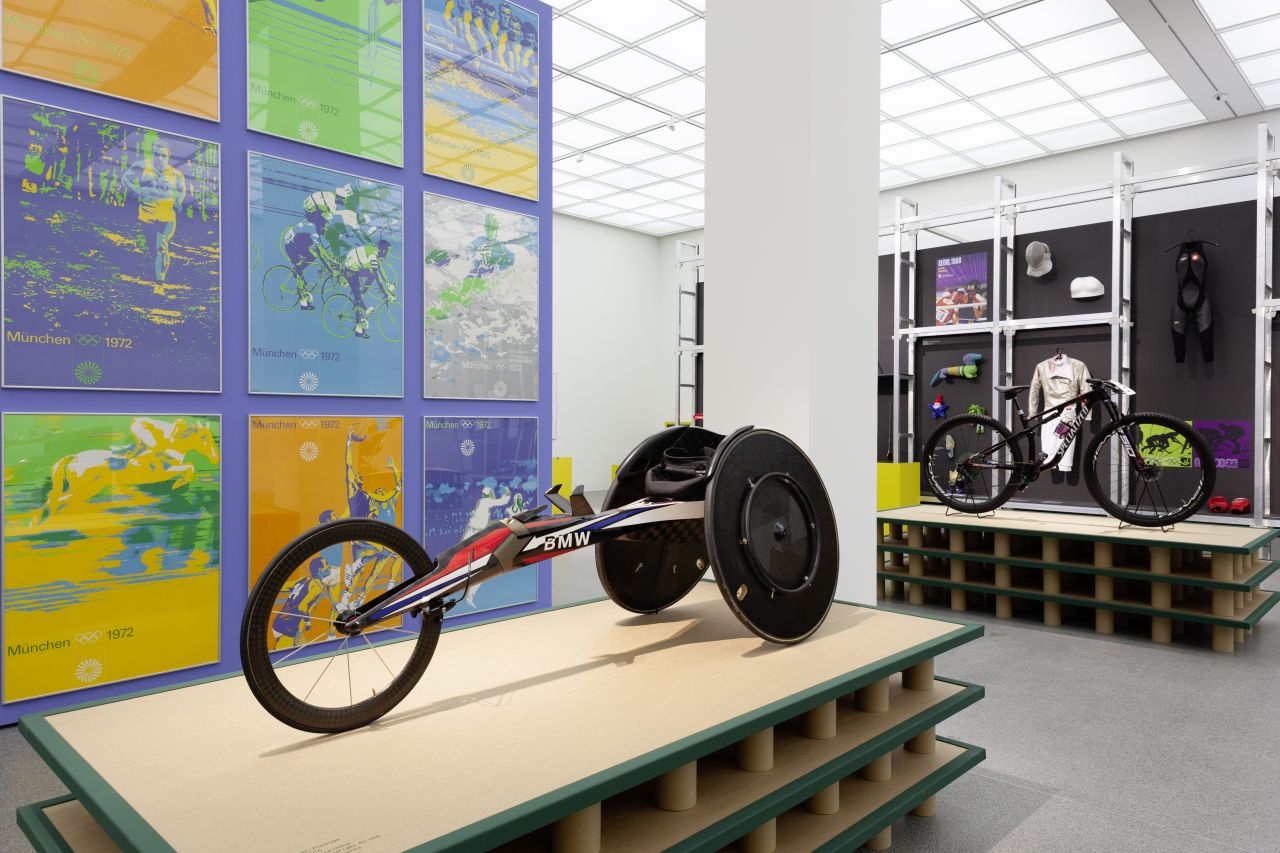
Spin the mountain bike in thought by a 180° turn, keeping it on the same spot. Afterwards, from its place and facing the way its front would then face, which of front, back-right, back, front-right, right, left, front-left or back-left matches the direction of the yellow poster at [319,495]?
front-left

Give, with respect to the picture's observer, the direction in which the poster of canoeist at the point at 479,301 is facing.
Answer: facing the viewer and to the right of the viewer

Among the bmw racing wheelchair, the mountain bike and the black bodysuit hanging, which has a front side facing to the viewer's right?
the mountain bike

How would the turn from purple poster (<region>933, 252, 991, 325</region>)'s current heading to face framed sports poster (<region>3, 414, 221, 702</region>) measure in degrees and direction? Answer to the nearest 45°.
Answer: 0° — it already faces it

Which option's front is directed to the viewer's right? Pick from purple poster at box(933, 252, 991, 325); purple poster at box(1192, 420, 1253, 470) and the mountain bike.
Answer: the mountain bike

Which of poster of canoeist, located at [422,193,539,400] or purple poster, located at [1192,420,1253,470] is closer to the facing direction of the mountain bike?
the purple poster

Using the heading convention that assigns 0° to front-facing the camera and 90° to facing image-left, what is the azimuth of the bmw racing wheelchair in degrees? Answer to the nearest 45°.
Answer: approximately 45°

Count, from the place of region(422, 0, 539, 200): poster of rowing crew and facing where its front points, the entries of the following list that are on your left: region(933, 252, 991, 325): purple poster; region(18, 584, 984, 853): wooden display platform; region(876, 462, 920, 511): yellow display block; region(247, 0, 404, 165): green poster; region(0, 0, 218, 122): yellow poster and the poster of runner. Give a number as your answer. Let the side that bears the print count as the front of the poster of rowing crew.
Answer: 2

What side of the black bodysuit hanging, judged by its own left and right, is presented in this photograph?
front

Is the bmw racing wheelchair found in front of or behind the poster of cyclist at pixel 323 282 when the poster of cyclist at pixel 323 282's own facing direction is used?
in front

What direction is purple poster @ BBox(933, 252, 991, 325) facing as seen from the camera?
toward the camera

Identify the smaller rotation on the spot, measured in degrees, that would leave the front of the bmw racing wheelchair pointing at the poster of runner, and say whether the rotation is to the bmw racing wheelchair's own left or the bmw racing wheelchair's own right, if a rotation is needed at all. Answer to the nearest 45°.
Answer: approximately 90° to the bmw racing wheelchair's own right

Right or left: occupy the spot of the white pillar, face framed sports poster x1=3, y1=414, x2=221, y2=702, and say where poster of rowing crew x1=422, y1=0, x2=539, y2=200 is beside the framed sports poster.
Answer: right

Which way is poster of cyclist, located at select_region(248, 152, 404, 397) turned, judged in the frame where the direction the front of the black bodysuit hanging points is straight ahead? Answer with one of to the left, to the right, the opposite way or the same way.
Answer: to the left
